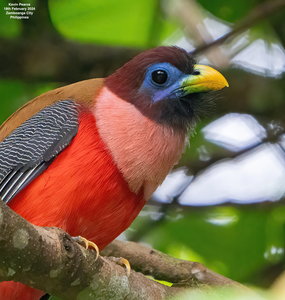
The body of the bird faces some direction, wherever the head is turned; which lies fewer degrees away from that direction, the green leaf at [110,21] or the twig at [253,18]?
the twig

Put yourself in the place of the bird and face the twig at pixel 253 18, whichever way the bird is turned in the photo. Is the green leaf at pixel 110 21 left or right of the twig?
left

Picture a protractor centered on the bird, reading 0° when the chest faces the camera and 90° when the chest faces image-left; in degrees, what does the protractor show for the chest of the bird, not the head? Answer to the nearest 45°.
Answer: approximately 270°

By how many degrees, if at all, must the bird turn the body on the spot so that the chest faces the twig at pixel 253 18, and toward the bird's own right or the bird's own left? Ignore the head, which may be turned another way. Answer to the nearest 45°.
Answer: approximately 45° to the bird's own left

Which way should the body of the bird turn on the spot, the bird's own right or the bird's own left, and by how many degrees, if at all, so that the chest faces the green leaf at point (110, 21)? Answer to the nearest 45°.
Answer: approximately 90° to the bird's own left
